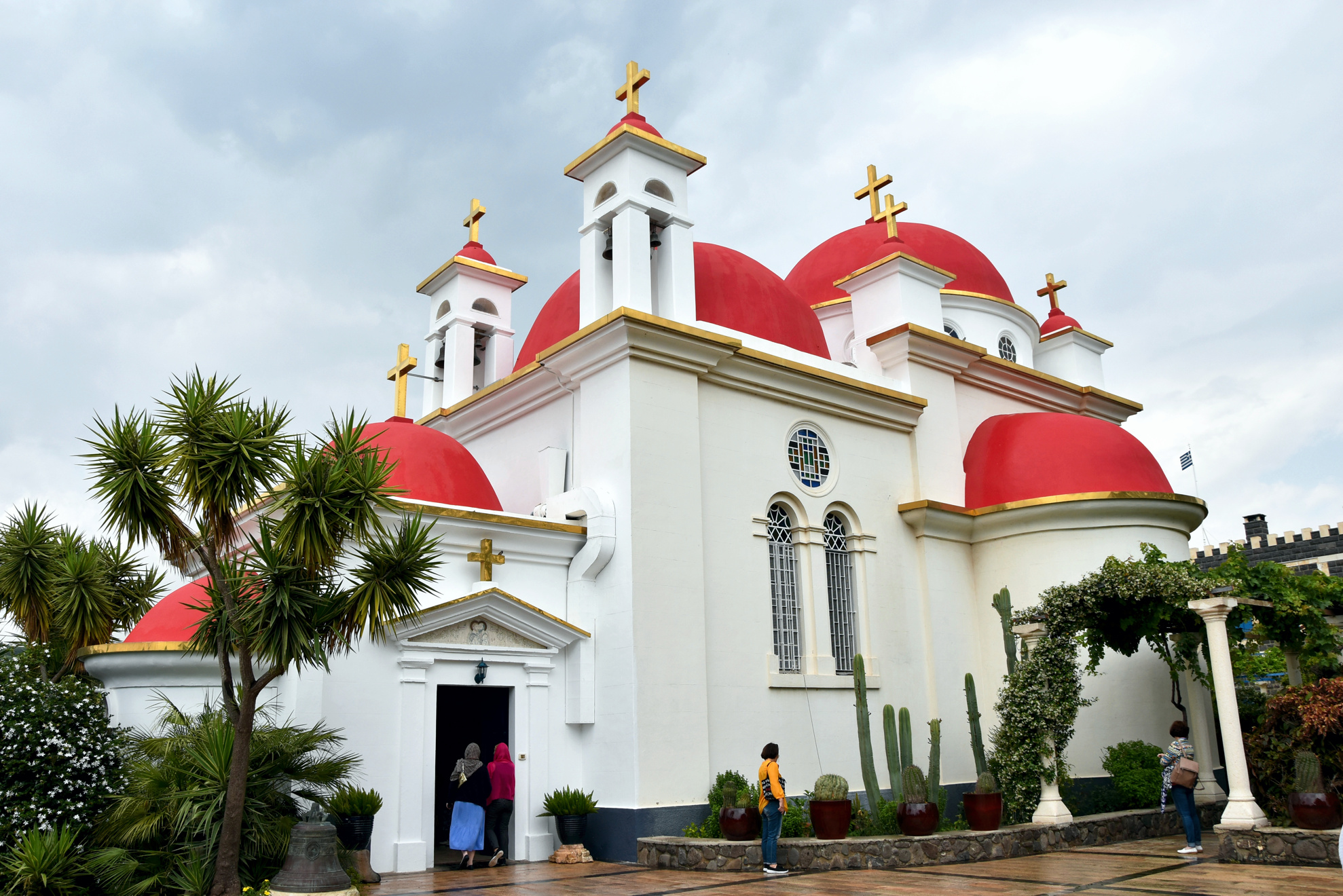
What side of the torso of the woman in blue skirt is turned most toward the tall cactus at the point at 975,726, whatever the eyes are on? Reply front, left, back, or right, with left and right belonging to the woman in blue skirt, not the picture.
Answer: right

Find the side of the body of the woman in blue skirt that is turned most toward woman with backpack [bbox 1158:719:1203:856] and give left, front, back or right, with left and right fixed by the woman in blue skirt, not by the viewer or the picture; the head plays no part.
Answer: right

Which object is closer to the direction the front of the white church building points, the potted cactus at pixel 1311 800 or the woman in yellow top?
the woman in yellow top

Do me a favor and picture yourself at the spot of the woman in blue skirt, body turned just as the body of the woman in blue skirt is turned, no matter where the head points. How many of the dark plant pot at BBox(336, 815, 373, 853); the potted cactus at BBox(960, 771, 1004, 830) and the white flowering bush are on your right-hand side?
1

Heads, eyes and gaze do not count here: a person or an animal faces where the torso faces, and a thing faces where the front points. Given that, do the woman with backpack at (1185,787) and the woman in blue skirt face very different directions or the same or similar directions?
same or similar directions

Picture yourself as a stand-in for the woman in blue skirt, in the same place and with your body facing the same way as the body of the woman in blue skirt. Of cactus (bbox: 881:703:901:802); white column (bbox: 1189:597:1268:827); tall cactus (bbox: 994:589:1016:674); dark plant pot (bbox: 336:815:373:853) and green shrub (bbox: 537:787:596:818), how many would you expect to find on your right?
4

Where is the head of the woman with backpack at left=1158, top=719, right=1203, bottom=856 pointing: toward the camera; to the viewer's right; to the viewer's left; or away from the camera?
away from the camera

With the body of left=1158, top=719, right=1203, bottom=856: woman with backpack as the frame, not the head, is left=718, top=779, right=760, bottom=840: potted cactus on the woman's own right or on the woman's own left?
on the woman's own left

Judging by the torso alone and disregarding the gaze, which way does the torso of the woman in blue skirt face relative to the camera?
away from the camera

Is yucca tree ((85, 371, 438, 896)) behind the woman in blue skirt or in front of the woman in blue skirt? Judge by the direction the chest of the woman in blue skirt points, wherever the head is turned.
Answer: behind

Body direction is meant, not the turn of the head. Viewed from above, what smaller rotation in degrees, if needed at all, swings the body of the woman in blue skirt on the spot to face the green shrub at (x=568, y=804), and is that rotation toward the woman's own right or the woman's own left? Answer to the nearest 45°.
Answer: approximately 90° to the woman's own right

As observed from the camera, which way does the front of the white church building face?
facing the viewer and to the left of the viewer

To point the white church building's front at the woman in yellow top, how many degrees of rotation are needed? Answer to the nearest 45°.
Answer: approximately 45° to its left

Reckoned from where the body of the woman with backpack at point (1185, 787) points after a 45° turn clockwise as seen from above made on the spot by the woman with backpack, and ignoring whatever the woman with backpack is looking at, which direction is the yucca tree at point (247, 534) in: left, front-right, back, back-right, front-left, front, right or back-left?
back-left

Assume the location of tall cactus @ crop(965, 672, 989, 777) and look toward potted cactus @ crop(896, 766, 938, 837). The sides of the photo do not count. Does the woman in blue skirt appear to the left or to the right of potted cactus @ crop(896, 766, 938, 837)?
right

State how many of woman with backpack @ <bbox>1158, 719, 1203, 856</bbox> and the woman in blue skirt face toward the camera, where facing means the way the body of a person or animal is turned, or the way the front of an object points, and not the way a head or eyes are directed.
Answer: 0

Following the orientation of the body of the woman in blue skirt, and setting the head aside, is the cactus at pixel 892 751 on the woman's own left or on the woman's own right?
on the woman's own right
